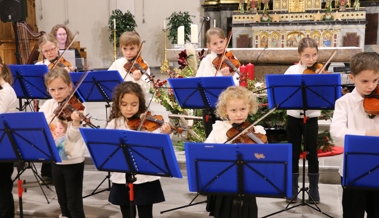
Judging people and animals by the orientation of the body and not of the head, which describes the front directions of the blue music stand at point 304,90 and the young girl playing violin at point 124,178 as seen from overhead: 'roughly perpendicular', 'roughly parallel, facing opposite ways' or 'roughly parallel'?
roughly parallel, facing opposite ways

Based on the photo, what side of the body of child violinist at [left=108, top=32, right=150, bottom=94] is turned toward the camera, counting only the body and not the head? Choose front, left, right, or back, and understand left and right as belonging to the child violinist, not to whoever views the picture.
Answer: front

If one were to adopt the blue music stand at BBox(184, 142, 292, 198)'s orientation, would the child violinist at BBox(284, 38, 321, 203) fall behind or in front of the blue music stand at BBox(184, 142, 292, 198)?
in front

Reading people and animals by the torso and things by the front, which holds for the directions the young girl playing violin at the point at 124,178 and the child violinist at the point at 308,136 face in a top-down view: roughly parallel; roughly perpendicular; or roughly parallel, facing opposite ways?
roughly parallel

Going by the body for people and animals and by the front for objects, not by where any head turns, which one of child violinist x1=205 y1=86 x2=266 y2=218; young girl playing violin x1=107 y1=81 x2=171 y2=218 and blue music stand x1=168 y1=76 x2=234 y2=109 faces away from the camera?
the blue music stand

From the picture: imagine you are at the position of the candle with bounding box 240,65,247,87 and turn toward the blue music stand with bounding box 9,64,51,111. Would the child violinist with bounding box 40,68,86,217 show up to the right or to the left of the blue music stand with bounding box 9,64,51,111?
left

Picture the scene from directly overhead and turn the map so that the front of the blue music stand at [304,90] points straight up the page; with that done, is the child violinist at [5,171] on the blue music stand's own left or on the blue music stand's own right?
on the blue music stand's own left

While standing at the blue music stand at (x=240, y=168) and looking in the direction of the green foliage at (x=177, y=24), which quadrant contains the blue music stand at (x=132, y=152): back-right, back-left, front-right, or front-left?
front-left

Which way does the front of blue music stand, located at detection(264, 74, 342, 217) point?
away from the camera

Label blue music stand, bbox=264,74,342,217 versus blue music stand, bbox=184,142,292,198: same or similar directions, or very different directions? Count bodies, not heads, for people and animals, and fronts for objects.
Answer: same or similar directions

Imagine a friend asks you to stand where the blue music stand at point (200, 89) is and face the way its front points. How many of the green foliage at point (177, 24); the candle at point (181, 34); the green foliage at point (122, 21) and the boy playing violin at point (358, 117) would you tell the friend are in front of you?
3

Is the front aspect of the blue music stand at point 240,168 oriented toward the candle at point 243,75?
yes

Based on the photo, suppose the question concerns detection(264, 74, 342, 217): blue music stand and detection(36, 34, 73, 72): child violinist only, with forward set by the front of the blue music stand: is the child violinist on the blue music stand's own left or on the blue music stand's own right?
on the blue music stand's own left

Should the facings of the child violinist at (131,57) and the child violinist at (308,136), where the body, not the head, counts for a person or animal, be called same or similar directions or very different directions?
same or similar directions

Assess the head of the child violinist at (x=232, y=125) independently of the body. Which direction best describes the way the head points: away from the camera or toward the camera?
toward the camera

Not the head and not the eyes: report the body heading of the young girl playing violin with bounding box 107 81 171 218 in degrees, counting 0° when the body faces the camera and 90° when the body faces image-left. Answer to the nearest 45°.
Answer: approximately 0°

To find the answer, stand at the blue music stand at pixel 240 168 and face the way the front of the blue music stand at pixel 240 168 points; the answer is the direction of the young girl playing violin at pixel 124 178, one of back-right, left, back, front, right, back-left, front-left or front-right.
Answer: front-left

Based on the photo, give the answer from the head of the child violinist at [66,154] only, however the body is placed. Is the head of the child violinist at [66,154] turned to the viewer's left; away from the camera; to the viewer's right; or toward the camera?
toward the camera
